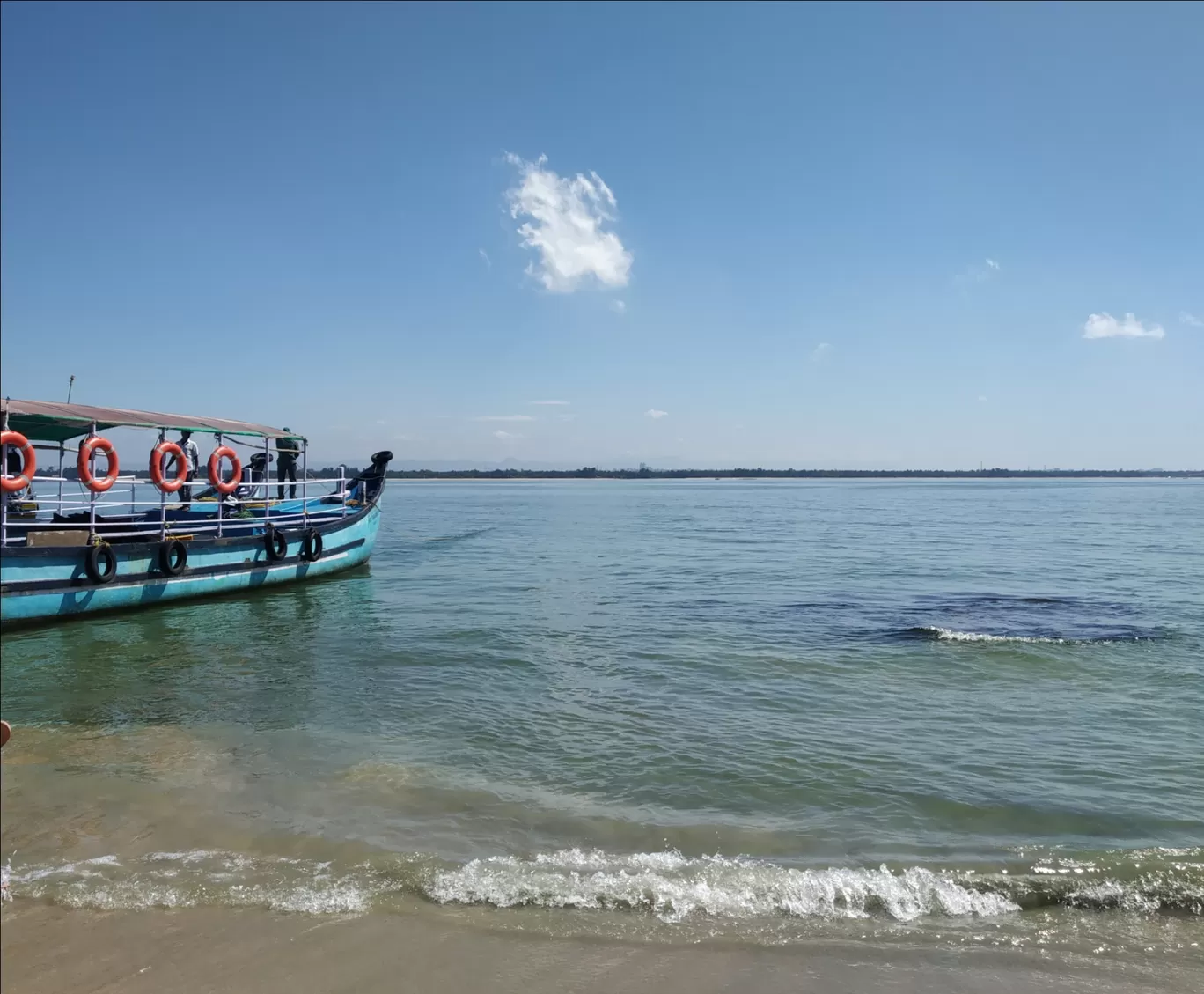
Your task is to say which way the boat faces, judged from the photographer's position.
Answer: facing away from the viewer and to the right of the viewer
